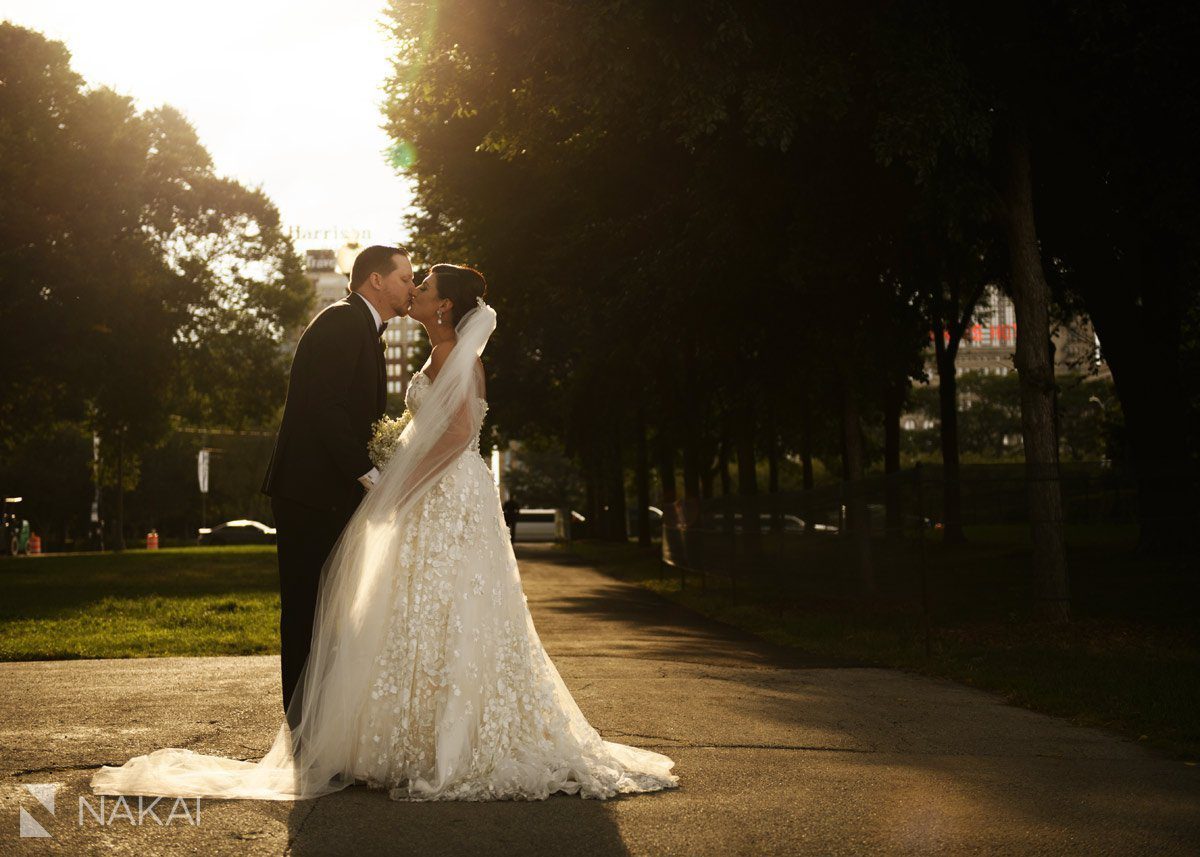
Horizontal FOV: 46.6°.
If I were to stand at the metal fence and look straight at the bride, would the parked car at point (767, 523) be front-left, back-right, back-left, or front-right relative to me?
back-right

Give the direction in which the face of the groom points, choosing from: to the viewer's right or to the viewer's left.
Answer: to the viewer's right

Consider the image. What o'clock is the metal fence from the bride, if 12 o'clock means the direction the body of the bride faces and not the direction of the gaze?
The metal fence is roughly at 4 o'clock from the bride.

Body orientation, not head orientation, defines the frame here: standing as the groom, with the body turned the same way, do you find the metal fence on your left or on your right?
on your left

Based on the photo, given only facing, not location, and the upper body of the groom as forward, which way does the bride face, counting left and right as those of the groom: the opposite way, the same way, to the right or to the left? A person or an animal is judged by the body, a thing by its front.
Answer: the opposite way

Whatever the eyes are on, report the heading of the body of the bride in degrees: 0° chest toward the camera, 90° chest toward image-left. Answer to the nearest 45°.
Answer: approximately 90°

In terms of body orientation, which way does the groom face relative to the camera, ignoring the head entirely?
to the viewer's right

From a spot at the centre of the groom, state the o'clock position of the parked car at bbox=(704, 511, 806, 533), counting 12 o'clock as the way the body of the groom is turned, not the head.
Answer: The parked car is roughly at 10 o'clock from the groom.
